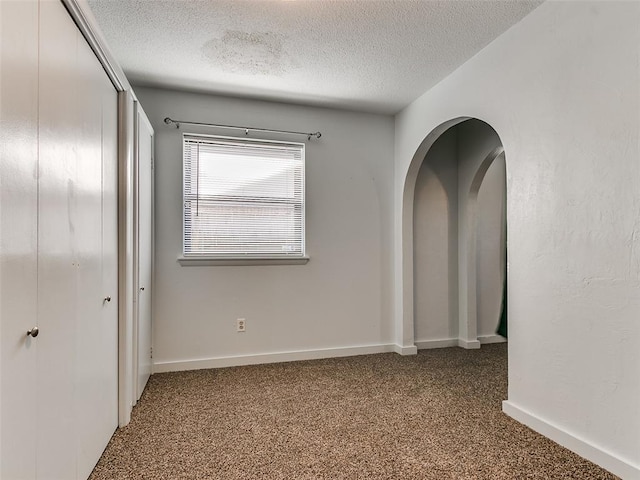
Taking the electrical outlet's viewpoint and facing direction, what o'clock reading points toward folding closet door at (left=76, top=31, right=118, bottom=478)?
The folding closet door is roughly at 1 o'clock from the electrical outlet.

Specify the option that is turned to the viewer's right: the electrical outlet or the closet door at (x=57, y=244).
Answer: the closet door

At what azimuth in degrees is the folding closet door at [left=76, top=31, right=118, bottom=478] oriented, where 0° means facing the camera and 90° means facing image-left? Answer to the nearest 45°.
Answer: approximately 270°

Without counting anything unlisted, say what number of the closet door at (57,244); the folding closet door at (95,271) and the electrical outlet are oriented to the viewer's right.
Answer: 2

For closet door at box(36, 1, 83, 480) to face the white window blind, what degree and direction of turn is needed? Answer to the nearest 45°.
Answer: approximately 45° to its left

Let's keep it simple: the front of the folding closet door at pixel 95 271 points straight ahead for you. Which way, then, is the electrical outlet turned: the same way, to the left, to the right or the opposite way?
to the right

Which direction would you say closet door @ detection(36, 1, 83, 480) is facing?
to the viewer's right

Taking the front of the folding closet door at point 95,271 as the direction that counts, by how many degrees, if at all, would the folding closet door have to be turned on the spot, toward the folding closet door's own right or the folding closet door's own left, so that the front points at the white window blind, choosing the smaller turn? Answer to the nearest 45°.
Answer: approximately 45° to the folding closet door's own left

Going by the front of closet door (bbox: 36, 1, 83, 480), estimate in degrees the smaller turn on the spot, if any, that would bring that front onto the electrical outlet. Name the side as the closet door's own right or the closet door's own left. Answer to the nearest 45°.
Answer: approximately 45° to the closet door's own left
